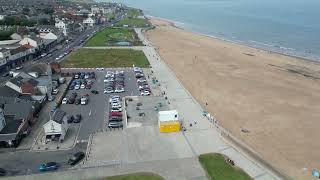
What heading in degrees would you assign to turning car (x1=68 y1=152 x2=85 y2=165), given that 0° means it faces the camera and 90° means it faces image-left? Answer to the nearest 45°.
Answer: approximately 45°

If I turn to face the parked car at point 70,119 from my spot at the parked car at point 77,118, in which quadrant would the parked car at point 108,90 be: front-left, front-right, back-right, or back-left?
back-right

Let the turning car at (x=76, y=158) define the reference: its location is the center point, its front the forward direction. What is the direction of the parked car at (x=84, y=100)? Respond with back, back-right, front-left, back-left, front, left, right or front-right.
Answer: back-right

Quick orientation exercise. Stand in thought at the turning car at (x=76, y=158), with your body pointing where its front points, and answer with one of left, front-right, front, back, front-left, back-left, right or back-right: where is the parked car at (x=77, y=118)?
back-right

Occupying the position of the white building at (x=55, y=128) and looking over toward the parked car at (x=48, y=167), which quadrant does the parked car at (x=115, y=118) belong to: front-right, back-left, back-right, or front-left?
back-left

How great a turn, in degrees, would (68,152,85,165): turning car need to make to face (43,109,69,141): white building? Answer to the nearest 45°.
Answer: approximately 90° to its right

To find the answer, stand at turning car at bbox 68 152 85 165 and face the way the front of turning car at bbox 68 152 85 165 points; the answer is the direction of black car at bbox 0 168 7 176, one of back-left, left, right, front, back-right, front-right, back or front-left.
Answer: front-right
